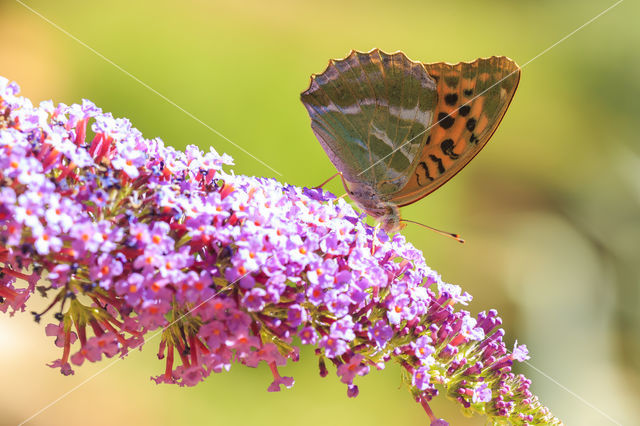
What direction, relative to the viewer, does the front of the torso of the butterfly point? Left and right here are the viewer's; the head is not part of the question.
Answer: facing to the right of the viewer
